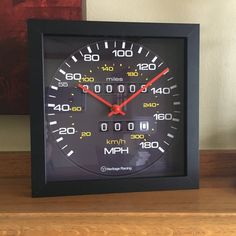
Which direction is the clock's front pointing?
toward the camera
